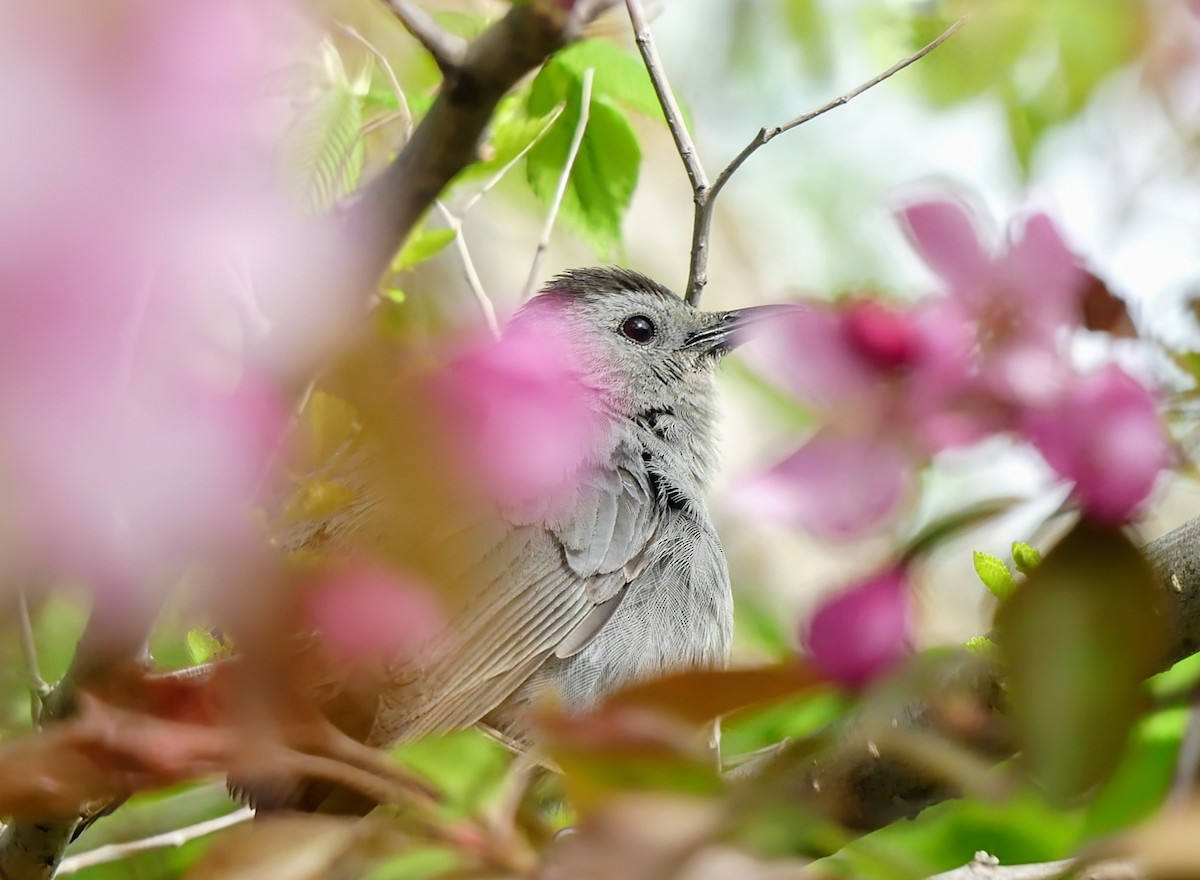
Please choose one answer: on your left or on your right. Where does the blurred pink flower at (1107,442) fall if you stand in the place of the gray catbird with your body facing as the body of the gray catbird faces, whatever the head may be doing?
on your right

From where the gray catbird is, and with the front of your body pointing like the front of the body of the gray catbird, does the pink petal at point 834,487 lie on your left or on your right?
on your right

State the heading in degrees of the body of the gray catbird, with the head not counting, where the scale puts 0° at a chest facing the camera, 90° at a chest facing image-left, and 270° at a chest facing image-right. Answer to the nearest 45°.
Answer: approximately 270°

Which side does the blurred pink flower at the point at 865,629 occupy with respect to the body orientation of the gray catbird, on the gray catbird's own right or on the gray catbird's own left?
on the gray catbird's own right

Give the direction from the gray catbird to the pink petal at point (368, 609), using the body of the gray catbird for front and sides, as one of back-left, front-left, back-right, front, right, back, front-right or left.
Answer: right

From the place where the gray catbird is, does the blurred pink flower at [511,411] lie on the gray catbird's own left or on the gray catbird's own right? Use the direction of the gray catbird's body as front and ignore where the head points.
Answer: on the gray catbird's own right
